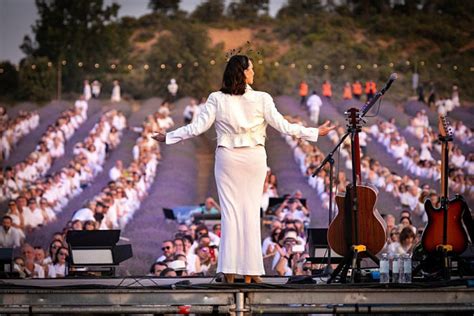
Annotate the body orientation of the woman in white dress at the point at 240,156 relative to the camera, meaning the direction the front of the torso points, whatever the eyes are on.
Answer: away from the camera
